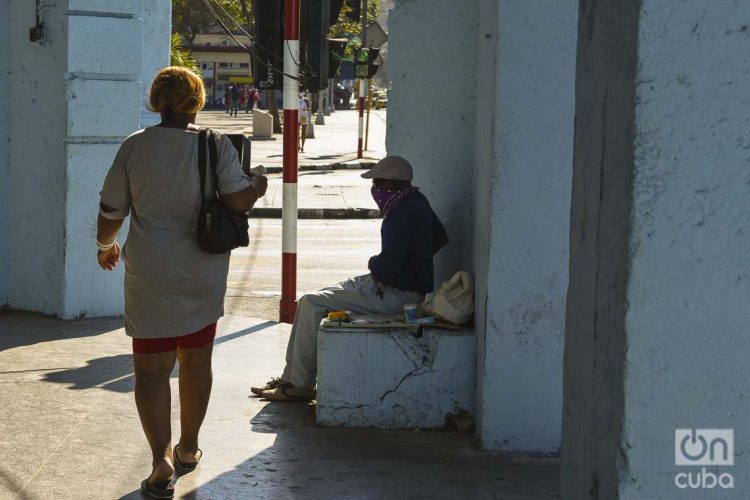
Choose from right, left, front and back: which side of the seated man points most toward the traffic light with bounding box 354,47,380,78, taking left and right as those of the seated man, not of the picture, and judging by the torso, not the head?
right

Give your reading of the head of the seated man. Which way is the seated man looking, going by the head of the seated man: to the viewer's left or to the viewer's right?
to the viewer's left

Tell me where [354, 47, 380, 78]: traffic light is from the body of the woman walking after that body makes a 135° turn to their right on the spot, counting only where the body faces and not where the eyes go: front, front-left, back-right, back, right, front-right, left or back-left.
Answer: back-left

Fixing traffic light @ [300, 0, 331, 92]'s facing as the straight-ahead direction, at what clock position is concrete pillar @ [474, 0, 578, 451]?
The concrete pillar is roughly at 4 o'clock from the traffic light.

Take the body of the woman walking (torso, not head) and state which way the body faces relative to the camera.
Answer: away from the camera

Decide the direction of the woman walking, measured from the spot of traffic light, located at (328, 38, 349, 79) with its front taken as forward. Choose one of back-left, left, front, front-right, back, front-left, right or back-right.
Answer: right

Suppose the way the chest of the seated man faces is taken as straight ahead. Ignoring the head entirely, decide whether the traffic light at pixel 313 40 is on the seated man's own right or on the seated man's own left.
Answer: on the seated man's own right

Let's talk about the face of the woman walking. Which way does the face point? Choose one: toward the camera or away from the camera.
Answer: away from the camera

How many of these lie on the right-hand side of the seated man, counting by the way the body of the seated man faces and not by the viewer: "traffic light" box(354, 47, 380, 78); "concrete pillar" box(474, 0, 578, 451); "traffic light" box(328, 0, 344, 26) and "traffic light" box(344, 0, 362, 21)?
3

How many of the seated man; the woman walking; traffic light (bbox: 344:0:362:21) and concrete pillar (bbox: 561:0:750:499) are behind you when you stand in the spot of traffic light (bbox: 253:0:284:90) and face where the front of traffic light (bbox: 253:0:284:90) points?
3

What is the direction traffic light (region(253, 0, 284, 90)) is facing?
away from the camera

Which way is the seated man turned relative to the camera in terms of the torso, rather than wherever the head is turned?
to the viewer's left
